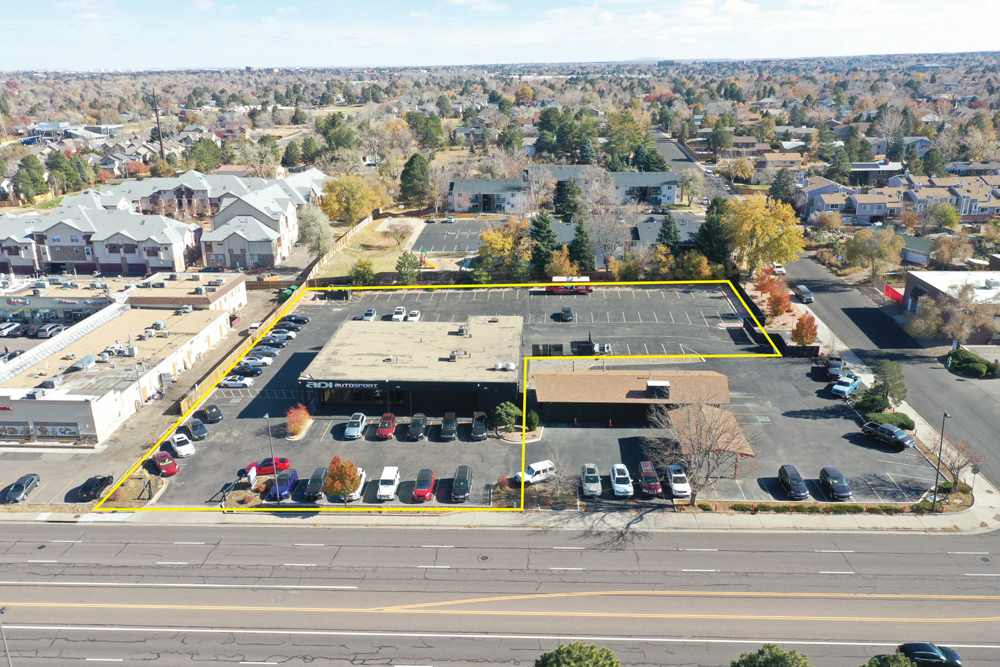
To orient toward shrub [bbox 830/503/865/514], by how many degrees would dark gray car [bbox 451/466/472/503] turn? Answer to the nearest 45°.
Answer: approximately 90° to its left

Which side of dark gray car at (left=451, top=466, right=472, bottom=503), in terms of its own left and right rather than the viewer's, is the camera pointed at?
front

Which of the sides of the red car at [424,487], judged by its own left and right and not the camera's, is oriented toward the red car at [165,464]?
right

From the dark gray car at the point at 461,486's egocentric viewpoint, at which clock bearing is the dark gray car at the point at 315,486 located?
the dark gray car at the point at 315,486 is roughly at 3 o'clock from the dark gray car at the point at 461,486.

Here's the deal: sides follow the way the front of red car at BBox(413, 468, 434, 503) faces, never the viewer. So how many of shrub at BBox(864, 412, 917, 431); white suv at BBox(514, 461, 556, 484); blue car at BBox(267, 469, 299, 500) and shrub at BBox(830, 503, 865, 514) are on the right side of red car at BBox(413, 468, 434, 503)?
1

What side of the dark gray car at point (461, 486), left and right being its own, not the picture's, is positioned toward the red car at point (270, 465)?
right

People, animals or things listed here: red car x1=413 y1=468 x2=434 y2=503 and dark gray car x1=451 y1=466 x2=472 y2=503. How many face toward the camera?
2

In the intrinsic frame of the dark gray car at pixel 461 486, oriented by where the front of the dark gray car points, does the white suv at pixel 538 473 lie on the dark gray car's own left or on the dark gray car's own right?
on the dark gray car's own left

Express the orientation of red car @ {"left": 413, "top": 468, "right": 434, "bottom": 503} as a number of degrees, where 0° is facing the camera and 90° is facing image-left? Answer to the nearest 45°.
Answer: approximately 0°

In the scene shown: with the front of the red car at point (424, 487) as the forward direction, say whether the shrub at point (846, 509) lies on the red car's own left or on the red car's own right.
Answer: on the red car's own left

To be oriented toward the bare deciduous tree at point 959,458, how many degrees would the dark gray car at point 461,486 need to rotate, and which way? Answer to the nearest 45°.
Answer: approximately 90° to its left

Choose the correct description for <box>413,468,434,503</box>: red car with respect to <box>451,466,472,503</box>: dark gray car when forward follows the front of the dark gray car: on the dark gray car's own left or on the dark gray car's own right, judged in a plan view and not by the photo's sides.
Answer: on the dark gray car's own right
